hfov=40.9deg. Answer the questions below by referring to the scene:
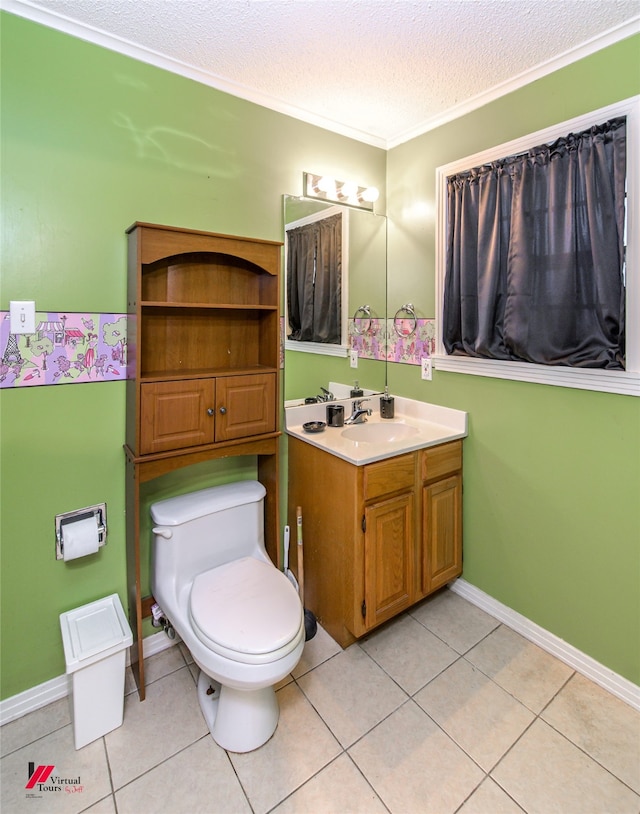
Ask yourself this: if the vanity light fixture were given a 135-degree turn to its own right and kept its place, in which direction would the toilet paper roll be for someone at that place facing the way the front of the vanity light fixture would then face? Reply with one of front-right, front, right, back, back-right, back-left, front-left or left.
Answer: front-left

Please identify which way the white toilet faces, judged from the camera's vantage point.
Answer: facing the viewer and to the right of the viewer

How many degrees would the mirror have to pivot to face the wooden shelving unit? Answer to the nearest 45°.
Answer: approximately 90° to its right

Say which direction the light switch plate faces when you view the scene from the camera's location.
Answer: facing the viewer

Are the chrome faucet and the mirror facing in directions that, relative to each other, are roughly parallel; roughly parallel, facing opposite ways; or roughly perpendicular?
roughly parallel

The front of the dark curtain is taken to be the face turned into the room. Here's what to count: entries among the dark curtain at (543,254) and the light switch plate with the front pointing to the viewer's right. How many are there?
0

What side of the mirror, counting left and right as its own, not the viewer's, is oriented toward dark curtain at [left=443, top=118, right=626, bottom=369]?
front

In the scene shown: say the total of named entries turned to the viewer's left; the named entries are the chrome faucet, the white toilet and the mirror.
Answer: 0

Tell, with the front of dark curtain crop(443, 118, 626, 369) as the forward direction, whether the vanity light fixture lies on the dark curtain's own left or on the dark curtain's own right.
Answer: on the dark curtain's own right

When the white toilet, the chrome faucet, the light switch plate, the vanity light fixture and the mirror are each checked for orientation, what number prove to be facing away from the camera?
0

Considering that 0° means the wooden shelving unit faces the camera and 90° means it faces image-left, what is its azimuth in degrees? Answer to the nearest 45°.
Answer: approximately 315°

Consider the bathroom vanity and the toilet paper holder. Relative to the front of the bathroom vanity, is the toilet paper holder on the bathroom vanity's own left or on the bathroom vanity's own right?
on the bathroom vanity's own right

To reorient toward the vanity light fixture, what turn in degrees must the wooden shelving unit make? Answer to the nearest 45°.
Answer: approximately 90° to its left

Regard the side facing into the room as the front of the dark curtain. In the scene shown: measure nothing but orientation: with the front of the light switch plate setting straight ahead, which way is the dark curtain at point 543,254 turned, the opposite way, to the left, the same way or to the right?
to the right

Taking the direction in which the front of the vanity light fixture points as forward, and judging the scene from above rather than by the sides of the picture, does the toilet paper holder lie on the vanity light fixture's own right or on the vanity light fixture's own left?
on the vanity light fixture's own right

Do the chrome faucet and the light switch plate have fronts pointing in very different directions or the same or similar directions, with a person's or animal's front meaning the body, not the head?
same or similar directions
